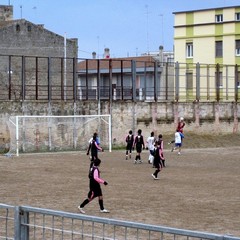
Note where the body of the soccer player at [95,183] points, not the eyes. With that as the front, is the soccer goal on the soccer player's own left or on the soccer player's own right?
on the soccer player's own left

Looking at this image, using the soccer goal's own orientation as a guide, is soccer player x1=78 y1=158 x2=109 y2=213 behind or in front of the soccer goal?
in front

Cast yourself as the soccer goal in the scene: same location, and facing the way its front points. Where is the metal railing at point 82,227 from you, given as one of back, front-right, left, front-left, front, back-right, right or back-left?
front-right
